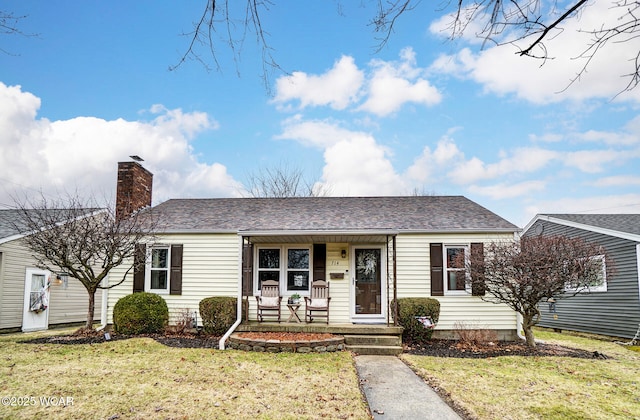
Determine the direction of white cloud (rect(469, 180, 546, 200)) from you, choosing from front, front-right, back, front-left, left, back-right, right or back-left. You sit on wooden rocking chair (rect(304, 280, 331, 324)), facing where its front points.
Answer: back-left

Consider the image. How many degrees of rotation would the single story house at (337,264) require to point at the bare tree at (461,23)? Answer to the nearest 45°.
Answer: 0° — it already faces it

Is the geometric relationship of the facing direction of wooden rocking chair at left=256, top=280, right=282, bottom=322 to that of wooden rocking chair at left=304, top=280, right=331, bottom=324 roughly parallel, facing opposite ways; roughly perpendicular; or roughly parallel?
roughly parallel

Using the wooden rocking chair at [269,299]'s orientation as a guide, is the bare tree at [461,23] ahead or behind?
ahead

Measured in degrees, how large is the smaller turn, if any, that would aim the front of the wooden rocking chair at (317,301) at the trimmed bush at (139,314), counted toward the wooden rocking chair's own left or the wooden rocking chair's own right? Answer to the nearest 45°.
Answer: approximately 90° to the wooden rocking chair's own right

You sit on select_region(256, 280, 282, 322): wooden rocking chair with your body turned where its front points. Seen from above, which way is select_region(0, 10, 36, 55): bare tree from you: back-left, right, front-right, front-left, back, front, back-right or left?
front

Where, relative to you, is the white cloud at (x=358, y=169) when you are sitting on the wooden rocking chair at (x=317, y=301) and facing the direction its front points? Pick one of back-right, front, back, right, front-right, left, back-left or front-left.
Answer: back

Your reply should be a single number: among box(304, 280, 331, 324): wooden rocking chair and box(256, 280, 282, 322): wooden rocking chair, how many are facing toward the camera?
2

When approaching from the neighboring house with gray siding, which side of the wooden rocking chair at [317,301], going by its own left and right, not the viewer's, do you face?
left

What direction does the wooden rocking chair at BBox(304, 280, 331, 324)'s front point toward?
toward the camera
